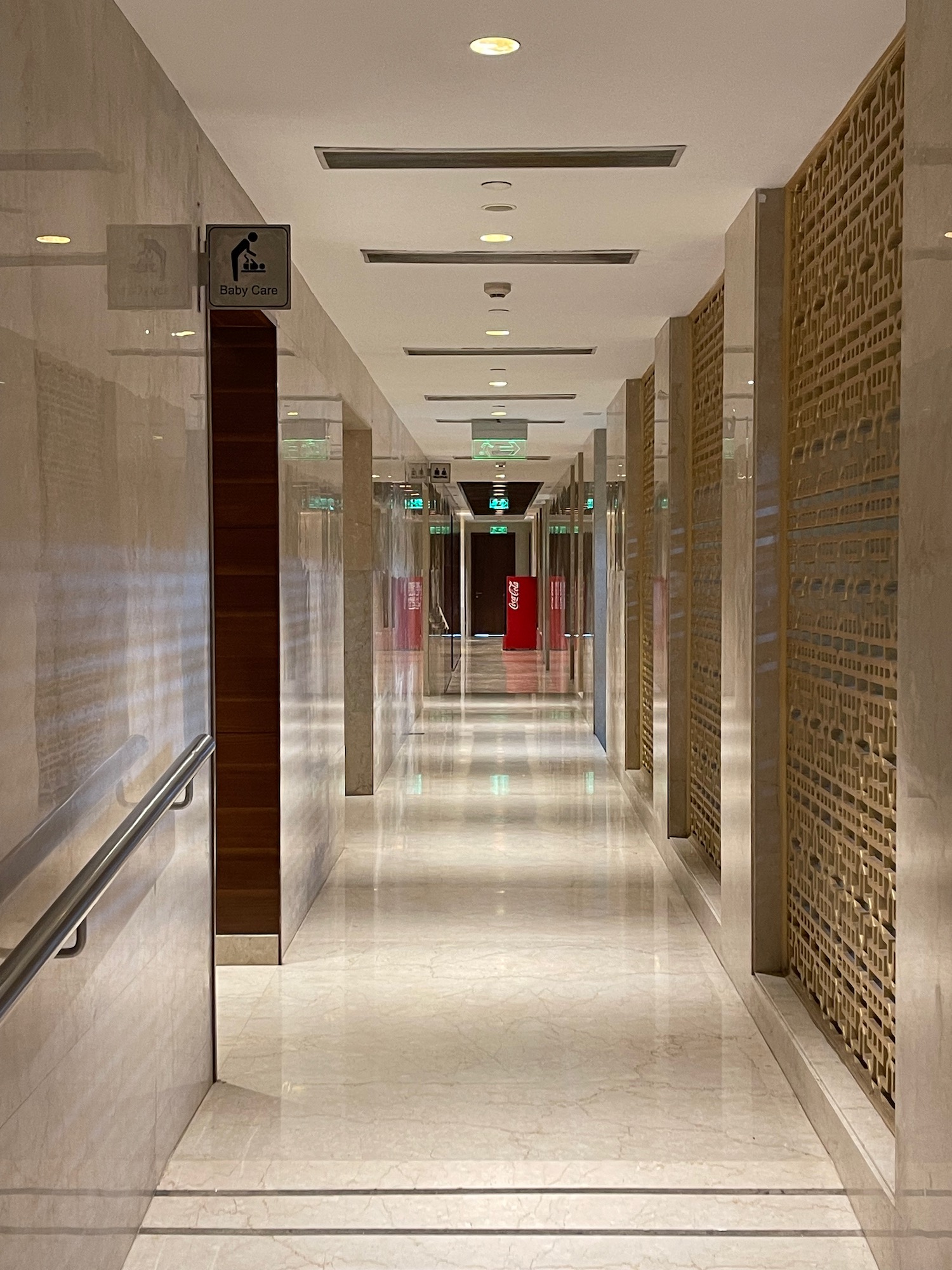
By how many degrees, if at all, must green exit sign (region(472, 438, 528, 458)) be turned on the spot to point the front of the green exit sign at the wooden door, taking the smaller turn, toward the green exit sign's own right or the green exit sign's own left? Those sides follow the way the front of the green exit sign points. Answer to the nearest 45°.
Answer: approximately 180°

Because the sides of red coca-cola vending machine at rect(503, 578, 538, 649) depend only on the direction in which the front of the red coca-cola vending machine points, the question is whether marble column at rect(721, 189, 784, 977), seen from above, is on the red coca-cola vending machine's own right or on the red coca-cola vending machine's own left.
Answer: on the red coca-cola vending machine's own left

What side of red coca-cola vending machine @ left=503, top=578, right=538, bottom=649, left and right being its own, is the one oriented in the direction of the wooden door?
right

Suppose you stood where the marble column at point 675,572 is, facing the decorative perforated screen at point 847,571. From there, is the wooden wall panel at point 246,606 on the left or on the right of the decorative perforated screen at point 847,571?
right

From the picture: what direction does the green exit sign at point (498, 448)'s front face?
toward the camera

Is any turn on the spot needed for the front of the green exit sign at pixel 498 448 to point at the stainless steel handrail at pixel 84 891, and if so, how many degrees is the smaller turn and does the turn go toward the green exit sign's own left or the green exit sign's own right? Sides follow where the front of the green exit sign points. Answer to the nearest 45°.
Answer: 0° — it already faces it

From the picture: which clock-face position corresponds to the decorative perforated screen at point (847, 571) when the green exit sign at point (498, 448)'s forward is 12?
The decorative perforated screen is roughly at 12 o'clock from the green exit sign.

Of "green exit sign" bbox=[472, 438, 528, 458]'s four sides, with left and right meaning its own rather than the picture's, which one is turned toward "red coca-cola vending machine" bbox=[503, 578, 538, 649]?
back

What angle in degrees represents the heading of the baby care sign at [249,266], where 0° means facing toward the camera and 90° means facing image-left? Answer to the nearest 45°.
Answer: approximately 0°

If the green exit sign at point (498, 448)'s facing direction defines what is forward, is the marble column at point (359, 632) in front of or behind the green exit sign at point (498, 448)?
in front
